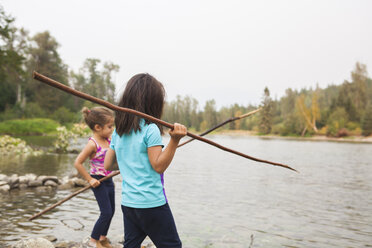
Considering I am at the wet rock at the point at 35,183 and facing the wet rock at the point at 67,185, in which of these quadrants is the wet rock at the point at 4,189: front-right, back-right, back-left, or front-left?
back-right

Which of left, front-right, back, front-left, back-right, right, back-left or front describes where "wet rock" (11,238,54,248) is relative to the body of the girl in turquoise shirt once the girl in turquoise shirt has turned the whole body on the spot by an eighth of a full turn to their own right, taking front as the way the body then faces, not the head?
back-left

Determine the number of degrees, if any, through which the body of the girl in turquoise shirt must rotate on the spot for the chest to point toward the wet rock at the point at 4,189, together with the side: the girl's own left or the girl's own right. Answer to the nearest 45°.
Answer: approximately 90° to the girl's own left

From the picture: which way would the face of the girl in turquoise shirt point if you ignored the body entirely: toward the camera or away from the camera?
away from the camera

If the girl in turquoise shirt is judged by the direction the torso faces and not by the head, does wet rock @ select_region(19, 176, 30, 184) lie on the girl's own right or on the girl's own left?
on the girl's own left

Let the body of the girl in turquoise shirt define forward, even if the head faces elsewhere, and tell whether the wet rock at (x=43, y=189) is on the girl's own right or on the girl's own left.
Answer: on the girl's own left

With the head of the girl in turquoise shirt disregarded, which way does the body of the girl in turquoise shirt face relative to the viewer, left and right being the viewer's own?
facing away from the viewer and to the right of the viewer

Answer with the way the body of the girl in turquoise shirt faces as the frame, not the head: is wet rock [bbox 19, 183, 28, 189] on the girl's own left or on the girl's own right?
on the girl's own left

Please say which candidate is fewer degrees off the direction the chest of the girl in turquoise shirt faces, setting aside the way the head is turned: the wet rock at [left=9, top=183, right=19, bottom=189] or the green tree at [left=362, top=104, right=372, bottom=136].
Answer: the green tree

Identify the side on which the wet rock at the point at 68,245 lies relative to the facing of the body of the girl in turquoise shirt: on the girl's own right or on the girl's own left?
on the girl's own left

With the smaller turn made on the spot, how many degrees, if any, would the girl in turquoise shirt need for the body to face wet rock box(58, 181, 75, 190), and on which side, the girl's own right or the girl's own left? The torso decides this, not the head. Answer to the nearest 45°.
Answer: approximately 45° to the girl's own left

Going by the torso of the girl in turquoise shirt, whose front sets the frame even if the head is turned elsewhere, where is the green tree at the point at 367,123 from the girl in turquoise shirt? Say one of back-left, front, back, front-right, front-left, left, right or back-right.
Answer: front

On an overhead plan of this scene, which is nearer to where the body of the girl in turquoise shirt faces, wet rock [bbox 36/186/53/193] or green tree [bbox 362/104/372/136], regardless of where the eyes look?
the green tree

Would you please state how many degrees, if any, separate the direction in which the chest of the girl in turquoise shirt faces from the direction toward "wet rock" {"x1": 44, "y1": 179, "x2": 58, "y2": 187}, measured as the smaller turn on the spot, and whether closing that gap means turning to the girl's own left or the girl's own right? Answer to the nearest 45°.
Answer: approximately 45° to the girl's own left
